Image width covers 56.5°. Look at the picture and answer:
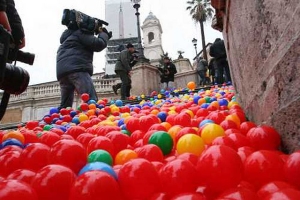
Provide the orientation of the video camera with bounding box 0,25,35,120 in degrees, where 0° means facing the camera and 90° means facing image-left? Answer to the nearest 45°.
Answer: approximately 270°

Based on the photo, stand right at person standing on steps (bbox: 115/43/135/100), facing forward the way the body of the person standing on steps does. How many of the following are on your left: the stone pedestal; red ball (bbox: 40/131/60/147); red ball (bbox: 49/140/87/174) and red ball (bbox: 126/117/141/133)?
1

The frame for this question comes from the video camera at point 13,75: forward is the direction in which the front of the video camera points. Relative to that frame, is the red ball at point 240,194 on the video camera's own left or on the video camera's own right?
on the video camera's own right

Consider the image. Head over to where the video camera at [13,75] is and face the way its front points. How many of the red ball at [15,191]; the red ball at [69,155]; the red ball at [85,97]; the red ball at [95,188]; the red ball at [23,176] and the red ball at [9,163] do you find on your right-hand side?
5

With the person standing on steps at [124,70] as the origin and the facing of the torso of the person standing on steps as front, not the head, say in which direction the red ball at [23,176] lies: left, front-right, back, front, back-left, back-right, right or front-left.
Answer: right

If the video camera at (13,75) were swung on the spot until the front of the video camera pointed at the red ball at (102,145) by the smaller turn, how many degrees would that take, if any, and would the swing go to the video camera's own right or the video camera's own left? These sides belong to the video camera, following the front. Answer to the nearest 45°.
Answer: approximately 45° to the video camera's own right

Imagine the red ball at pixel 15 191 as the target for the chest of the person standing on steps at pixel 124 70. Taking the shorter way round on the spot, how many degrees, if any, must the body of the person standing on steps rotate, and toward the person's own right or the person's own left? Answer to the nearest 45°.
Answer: approximately 90° to the person's own right
